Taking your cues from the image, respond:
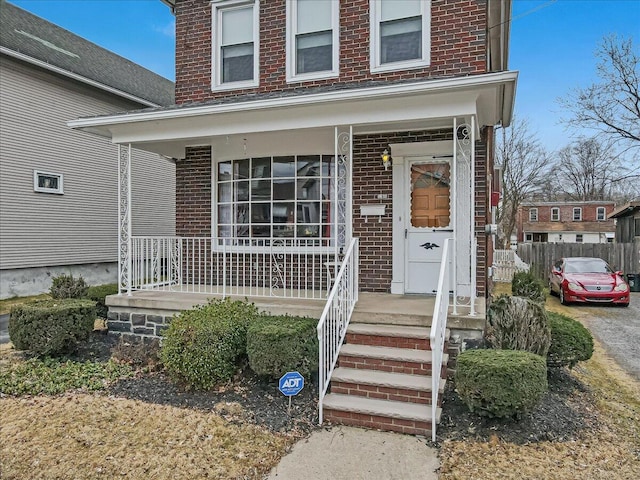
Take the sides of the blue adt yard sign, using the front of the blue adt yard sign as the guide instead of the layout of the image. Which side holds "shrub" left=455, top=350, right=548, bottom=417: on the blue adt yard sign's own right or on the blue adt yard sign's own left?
on the blue adt yard sign's own left

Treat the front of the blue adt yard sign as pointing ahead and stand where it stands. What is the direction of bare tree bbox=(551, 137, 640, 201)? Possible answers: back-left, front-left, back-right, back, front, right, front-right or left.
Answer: back-left

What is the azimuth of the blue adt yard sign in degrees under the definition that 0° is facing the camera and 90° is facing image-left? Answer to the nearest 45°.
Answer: approximately 0°

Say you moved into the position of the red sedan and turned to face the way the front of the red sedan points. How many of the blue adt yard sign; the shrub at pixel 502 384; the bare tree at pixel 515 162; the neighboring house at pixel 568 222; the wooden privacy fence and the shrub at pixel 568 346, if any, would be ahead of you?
3

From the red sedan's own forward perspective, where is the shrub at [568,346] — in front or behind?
in front

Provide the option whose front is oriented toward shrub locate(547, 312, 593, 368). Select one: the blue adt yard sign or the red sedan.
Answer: the red sedan

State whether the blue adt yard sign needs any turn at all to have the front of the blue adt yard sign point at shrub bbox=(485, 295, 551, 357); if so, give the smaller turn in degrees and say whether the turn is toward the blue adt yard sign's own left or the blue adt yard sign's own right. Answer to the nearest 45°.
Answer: approximately 90° to the blue adt yard sign's own left

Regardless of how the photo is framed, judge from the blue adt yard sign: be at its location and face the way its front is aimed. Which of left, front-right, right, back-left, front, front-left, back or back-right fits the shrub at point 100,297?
back-right

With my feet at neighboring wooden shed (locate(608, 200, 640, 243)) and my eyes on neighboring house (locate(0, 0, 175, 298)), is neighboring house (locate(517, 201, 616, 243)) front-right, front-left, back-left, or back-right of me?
back-right

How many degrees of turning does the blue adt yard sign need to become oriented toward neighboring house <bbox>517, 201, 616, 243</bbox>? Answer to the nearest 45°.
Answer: approximately 135° to its left

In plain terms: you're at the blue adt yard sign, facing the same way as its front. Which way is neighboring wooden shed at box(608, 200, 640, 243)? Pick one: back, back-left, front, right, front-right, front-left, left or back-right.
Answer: back-left

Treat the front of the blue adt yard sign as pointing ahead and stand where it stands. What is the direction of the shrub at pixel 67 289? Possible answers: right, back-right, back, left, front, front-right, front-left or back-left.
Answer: back-right

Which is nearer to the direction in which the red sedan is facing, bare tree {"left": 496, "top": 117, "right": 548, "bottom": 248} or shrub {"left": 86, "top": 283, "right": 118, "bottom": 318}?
the shrub

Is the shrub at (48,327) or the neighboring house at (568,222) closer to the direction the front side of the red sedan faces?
the shrub

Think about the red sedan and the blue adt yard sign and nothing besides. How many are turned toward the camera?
2
